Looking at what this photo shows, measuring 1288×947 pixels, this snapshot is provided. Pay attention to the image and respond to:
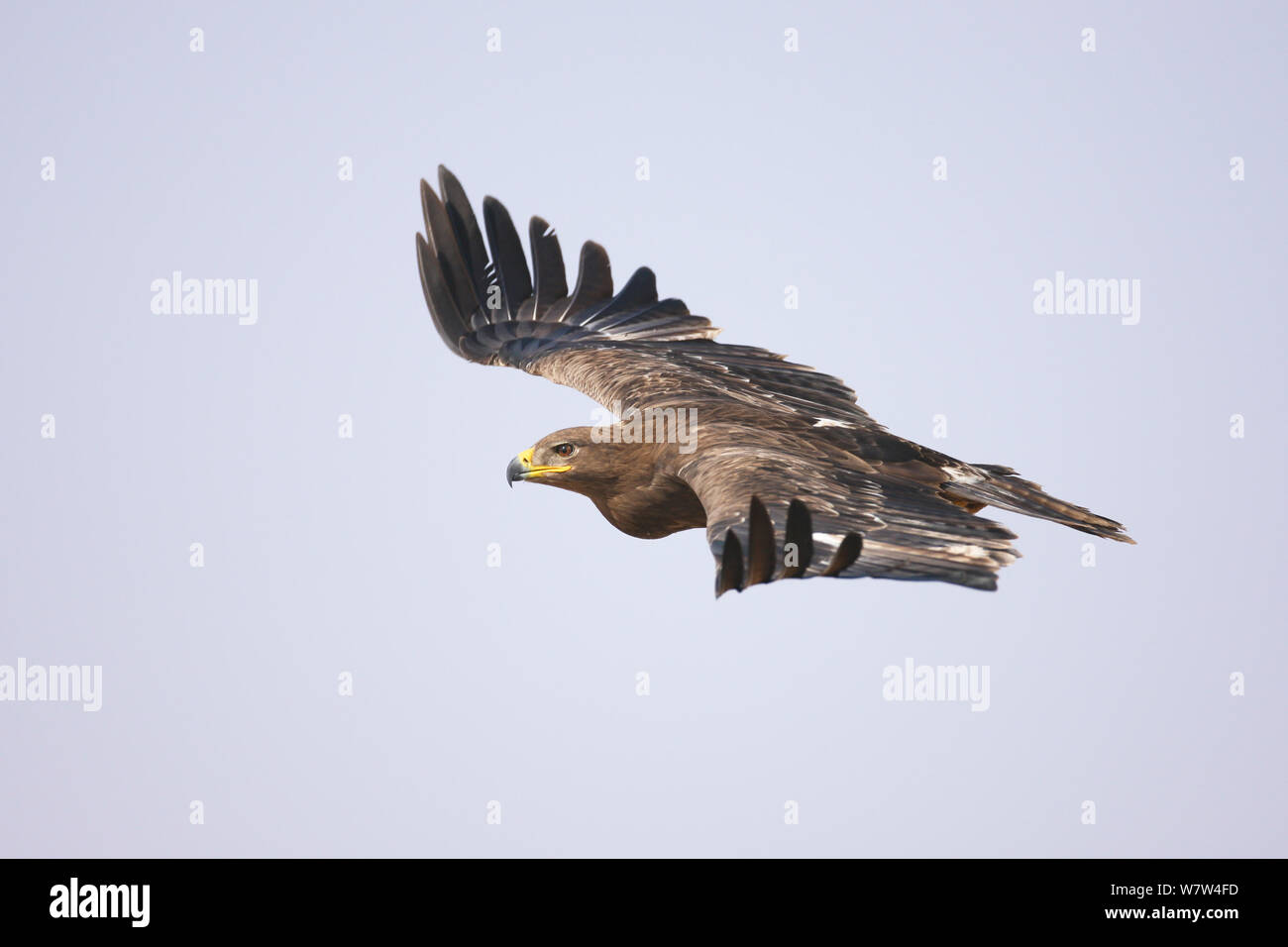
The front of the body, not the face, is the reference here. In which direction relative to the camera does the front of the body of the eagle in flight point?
to the viewer's left
